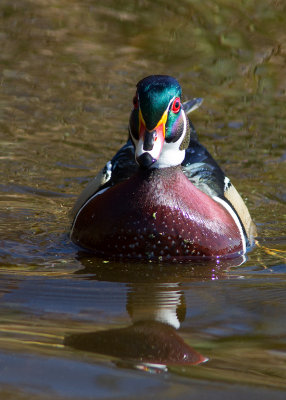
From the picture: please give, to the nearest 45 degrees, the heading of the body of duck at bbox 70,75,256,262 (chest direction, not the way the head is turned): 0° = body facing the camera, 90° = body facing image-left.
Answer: approximately 0°
